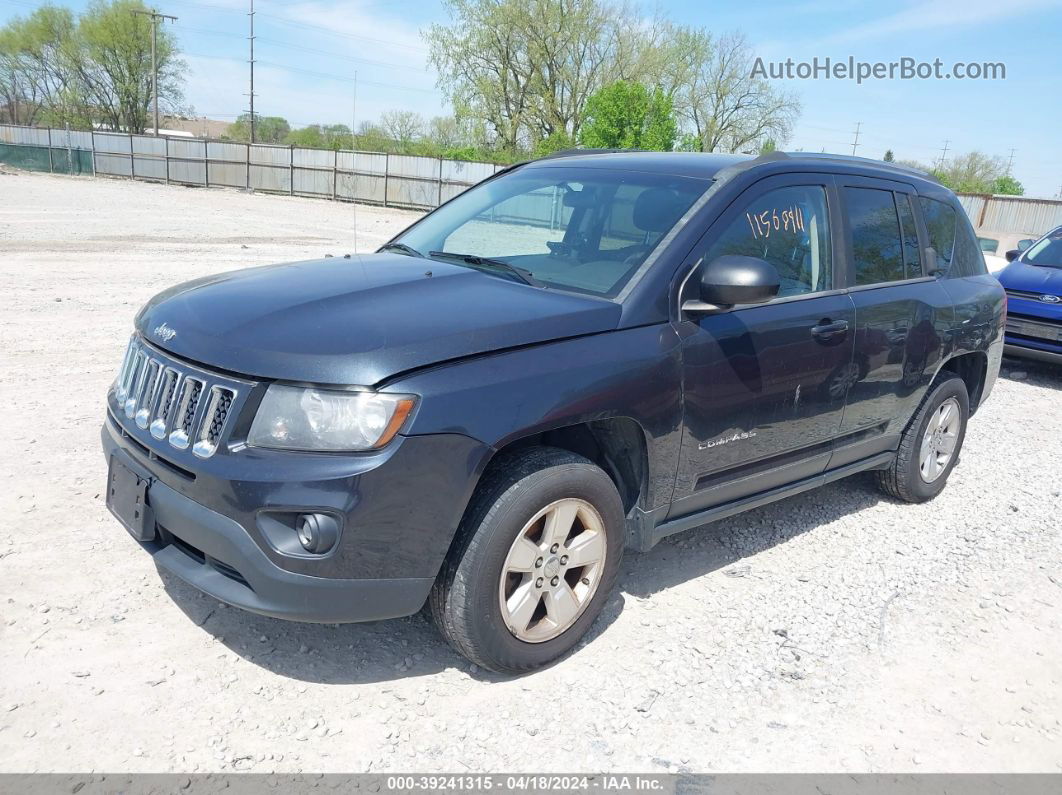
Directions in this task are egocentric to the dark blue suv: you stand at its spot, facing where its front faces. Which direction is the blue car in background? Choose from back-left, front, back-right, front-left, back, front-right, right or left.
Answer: back

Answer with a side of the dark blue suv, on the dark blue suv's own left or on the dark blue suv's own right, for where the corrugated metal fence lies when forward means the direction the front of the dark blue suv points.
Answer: on the dark blue suv's own right

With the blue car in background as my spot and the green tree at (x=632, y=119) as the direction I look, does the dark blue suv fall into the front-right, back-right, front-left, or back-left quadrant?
back-left

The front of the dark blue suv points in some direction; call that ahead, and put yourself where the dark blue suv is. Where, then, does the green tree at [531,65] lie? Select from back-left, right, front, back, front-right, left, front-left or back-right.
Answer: back-right

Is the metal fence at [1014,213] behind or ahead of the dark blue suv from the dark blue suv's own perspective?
behind

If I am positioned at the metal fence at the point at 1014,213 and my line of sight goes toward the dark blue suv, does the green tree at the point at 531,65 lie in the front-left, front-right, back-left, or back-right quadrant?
back-right

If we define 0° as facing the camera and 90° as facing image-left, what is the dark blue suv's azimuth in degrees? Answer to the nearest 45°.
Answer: approximately 45°

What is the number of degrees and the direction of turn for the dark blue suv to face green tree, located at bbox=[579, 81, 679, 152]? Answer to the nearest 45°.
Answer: approximately 135° to its right
